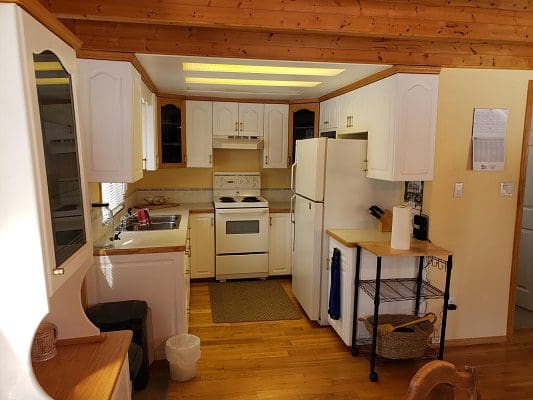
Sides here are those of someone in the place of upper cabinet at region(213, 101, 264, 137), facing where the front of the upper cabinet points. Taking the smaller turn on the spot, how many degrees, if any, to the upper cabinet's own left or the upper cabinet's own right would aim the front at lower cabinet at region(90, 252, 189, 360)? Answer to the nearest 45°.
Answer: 0° — it already faces it

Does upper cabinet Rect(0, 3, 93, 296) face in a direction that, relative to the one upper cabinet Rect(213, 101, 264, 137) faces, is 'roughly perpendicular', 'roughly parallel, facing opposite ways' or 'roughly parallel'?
roughly perpendicular

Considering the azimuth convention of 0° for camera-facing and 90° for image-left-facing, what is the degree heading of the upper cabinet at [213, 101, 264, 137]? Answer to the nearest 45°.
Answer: approximately 0°

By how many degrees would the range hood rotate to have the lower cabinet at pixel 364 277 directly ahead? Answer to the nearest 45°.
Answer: approximately 45° to its left

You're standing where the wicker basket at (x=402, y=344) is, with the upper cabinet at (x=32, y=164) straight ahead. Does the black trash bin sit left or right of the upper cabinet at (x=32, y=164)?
right

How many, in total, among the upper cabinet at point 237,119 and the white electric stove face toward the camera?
2

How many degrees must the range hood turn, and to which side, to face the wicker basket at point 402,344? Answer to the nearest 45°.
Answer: approximately 45° to its left

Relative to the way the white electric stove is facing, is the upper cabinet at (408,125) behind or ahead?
ahead
